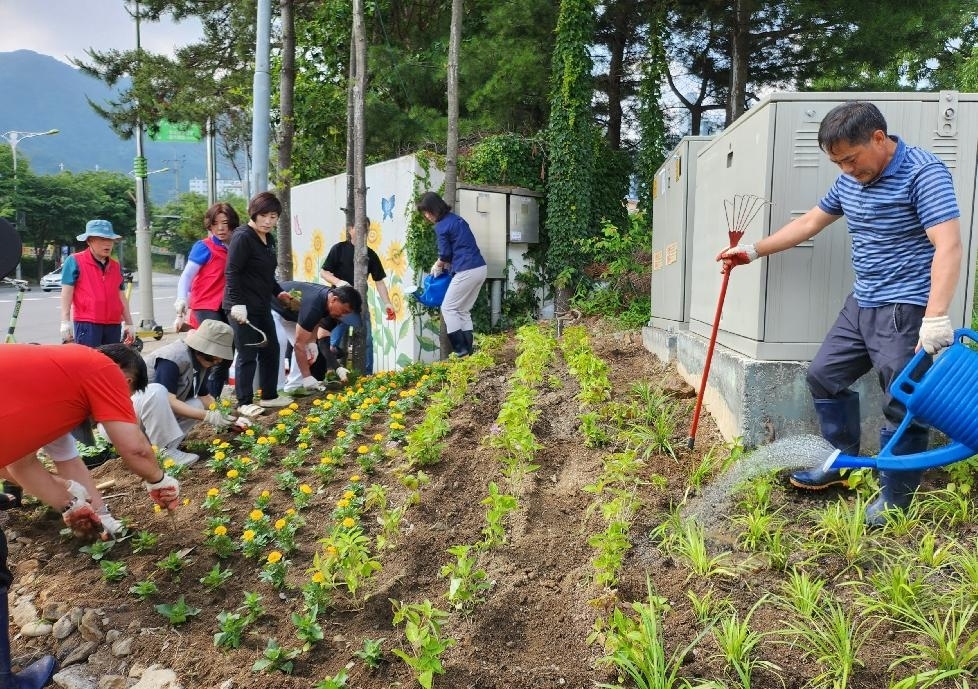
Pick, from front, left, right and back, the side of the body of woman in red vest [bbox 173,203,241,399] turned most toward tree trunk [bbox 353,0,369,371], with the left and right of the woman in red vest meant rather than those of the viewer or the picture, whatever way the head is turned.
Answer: left

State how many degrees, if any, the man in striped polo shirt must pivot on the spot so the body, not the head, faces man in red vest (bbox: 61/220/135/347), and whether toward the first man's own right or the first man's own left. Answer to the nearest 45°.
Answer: approximately 45° to the first man's own right

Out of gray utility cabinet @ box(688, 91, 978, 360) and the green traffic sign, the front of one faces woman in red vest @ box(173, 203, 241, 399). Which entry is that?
the green traffic sign

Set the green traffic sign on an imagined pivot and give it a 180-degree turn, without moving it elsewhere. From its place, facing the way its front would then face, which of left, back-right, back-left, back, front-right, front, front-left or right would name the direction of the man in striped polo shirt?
back

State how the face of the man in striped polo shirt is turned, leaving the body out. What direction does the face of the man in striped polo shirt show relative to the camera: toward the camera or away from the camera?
toward the camera

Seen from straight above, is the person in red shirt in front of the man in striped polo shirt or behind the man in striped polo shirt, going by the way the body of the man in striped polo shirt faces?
in front

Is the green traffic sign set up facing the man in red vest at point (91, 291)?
yes

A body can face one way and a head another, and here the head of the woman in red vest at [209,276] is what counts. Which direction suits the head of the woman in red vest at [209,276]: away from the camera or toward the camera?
toward the camera

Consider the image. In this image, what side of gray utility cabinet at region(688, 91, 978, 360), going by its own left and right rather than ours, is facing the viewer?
front

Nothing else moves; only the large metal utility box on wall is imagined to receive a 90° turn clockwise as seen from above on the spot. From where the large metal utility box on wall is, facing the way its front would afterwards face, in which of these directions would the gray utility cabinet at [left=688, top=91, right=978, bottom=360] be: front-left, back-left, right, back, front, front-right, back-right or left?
left

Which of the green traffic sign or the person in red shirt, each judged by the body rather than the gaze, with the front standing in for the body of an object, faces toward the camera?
the green traffic sign

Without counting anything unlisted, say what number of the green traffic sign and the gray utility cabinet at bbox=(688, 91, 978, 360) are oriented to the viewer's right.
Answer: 0

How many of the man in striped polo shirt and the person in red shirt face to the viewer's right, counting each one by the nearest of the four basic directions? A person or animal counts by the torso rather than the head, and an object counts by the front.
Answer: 1

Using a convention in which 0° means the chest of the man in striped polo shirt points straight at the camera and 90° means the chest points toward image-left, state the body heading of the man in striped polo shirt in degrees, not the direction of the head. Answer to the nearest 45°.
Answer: approximately 45°

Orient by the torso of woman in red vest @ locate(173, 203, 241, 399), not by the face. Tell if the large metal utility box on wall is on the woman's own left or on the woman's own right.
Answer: on the woman's own left

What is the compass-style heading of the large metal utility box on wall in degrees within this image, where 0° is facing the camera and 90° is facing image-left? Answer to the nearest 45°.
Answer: approximately 0°

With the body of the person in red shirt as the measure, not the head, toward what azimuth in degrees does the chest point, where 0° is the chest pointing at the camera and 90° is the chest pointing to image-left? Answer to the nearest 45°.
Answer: approximately 270°

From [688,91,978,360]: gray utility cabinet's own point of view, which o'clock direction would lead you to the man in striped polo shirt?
The man in striped polo shirt is roughly at 11 o'clock from the gray utility cabinet.

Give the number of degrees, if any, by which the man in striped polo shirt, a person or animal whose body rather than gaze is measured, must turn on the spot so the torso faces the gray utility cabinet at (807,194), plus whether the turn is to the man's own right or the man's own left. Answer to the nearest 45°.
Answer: approximately 90° to the man's own right

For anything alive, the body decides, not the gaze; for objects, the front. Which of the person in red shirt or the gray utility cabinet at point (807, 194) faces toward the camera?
the gray utility cabinet

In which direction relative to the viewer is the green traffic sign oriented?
toward the camera
